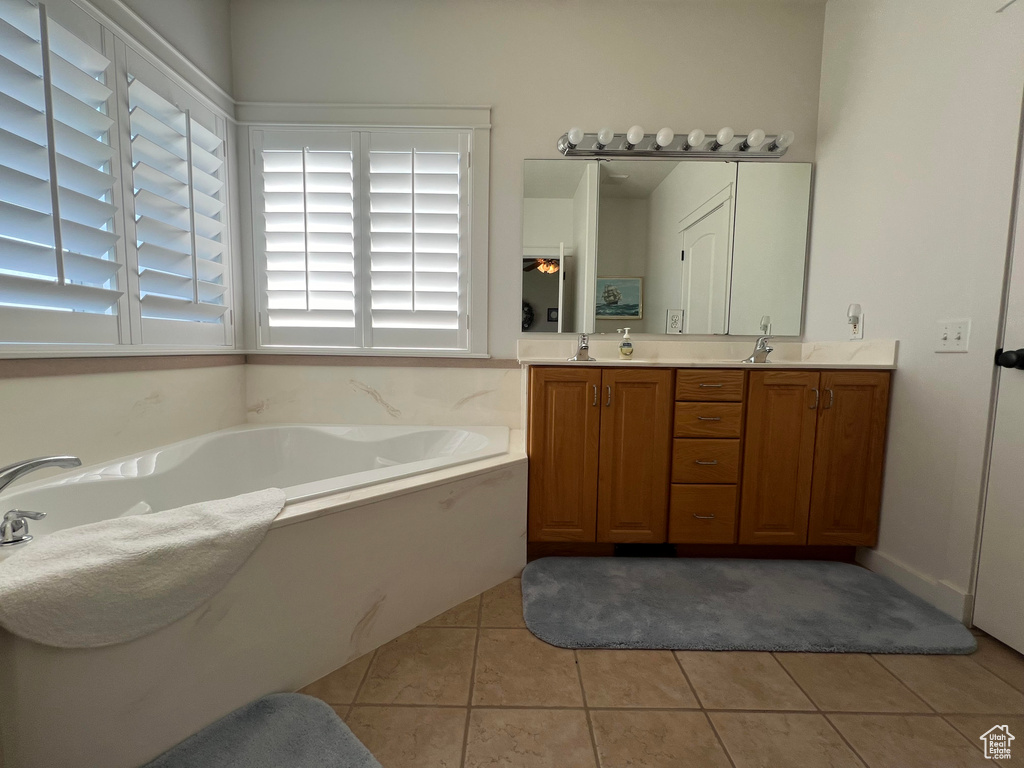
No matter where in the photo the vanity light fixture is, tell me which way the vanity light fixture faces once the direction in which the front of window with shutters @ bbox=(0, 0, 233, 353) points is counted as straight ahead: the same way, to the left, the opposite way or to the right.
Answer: to the right

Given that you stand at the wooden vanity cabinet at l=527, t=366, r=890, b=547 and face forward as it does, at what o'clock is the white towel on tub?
The white towel on tub is roughly at 1 o'clock from the wooden vanity cabinet.

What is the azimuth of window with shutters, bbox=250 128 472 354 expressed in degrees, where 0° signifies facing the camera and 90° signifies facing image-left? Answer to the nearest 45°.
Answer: approximately 0°

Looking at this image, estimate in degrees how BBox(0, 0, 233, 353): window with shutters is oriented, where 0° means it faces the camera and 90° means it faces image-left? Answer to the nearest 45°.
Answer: approximately 315°

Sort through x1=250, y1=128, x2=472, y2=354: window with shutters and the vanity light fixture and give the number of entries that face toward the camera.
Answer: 2

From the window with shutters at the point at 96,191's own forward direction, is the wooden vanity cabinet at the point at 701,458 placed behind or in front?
in front

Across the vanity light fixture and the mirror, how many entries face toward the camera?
2

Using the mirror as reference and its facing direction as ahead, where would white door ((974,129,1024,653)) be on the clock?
The white door is roughly at 10 o'clock from the mirror.

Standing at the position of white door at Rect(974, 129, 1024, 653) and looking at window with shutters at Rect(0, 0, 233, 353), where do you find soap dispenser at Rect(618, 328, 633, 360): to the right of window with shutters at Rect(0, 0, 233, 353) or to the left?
right
